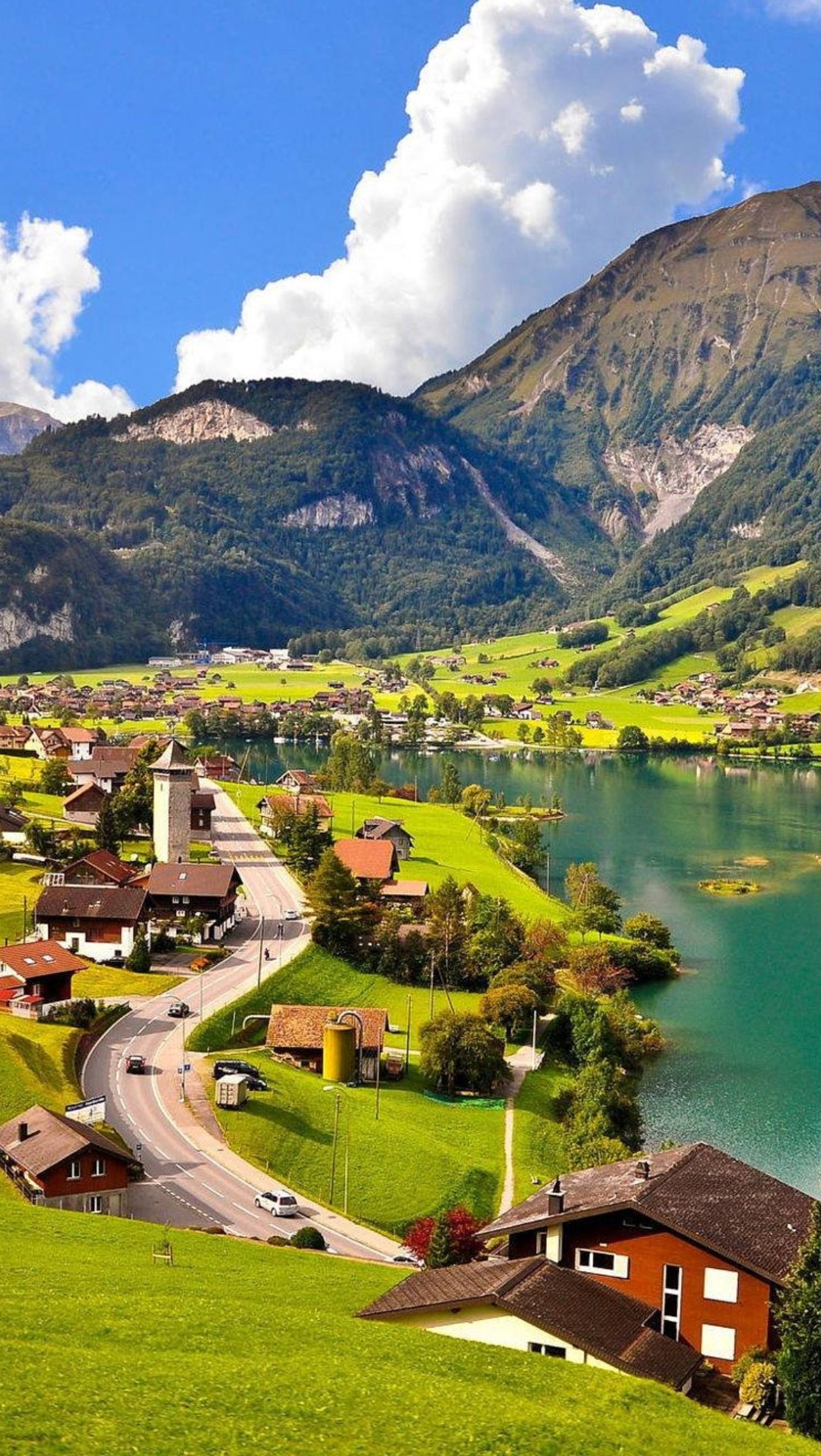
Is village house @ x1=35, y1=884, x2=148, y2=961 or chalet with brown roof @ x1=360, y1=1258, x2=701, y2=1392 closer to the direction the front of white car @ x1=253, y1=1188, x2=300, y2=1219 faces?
the village house

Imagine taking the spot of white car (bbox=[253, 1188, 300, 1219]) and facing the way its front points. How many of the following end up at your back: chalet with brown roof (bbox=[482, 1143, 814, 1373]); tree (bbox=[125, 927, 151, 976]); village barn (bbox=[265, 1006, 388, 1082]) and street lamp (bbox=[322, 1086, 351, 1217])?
1

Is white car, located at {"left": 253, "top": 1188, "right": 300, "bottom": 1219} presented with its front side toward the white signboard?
yes

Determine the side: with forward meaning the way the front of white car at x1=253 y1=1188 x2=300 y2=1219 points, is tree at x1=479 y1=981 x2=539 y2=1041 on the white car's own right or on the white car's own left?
on the white car's own right

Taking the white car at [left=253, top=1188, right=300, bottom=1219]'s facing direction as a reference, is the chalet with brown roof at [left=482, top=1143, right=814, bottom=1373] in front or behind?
behind

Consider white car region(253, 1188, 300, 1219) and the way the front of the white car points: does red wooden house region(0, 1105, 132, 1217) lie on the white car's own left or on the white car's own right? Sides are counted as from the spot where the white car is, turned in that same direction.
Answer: on the white car's own left

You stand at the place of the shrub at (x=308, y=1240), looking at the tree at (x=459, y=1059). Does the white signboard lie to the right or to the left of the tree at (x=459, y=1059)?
left

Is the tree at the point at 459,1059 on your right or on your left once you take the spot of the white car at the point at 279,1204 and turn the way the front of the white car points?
on your right

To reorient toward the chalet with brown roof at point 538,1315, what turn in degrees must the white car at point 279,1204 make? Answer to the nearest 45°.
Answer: approximately 135° to its left

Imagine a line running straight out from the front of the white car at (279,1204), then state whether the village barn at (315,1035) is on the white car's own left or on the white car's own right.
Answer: on the white car's own right

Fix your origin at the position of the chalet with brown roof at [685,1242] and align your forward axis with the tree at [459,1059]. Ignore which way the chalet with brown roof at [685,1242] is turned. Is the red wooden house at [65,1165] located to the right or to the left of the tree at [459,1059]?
left

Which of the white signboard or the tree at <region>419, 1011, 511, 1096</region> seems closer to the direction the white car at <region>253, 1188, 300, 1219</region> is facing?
the white signboard

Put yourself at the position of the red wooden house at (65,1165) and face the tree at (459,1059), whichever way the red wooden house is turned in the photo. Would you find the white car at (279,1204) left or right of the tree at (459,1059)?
right

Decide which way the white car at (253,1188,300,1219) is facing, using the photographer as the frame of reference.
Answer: facing away from the viewer and to the left of the viewer

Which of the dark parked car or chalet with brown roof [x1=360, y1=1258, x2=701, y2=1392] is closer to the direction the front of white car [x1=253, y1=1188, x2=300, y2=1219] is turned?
the dark parked car

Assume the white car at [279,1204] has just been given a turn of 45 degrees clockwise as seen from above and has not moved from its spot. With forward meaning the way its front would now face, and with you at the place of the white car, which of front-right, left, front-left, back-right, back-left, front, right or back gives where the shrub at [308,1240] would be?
back
